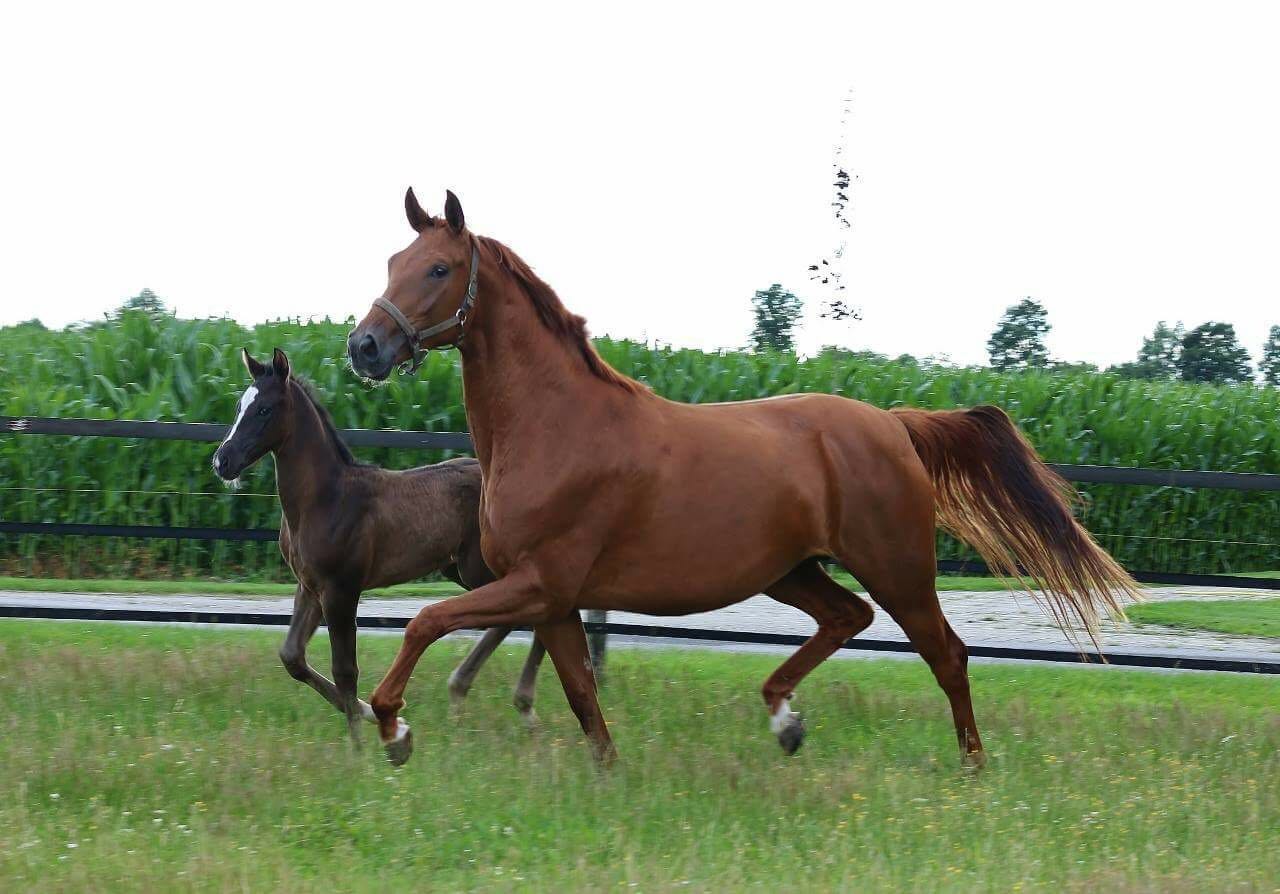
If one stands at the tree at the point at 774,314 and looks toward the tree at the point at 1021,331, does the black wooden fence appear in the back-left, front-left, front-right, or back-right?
back-right

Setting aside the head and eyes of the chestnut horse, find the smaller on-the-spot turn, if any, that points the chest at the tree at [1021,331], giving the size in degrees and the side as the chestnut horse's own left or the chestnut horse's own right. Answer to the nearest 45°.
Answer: approximately 90° to the chestnut horse's own right

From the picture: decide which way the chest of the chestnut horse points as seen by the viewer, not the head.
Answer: to the viewer's left

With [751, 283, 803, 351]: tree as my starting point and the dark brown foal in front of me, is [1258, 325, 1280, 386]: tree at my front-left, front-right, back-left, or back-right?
back-left

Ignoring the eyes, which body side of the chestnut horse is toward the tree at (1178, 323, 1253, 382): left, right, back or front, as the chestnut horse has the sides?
right

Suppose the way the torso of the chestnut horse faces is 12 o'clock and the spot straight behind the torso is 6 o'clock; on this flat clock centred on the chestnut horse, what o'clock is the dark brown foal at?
The dark brown foal is roughly at 1 o'clock from the chestnut horse.

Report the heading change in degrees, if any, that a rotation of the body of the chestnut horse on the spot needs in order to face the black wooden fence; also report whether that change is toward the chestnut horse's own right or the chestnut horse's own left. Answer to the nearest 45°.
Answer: approximately 45° to the chestnut horse's own right

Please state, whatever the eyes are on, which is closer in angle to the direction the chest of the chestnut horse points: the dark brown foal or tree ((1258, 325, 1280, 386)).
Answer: the dark brown foal

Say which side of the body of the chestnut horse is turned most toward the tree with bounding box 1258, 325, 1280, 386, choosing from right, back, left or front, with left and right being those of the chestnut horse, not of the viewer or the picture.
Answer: right

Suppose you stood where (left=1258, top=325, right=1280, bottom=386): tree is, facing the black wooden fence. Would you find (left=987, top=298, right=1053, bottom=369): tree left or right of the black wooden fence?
right
